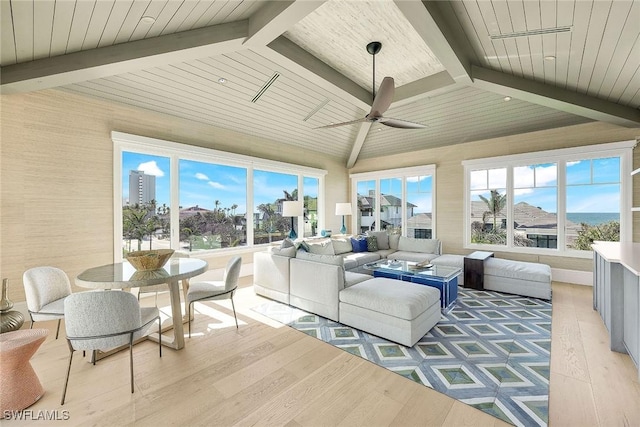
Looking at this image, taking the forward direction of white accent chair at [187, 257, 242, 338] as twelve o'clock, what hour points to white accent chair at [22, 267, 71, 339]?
white accent chair at [22, 267, 71, 339] is roughly at 12 o'clock from white accent chair at [187, 257, 242, 338].

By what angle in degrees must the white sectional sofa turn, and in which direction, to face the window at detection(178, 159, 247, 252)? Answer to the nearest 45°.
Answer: approximately 135° to its right

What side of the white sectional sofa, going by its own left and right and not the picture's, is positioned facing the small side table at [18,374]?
right

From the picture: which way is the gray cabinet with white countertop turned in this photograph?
to the viewer's left

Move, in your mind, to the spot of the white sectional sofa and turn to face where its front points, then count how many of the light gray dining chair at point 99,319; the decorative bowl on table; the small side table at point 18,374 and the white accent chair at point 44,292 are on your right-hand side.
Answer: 4

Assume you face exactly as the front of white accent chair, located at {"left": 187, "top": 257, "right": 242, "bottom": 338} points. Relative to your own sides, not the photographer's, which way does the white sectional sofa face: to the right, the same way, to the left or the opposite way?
to the left

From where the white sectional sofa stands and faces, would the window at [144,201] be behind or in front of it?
behind

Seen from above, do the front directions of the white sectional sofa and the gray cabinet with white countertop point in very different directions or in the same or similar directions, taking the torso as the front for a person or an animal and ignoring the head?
very different directions

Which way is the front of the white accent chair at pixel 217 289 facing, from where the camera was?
facing to the left of the viewer

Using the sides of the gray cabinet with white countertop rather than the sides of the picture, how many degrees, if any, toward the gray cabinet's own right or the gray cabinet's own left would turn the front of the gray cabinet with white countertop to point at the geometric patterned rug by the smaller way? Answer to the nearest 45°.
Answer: approximately 45° to the gray cabinet's own left

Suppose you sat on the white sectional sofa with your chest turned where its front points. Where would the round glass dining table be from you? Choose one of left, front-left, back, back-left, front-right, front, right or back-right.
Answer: right

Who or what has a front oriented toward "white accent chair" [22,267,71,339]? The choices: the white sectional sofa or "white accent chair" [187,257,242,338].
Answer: "white accent chair" [187,257,242,338]

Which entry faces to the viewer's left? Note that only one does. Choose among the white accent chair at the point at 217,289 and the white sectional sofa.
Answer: the white accent chair

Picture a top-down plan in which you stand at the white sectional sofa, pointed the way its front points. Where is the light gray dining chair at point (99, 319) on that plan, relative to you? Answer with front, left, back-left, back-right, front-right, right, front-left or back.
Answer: right

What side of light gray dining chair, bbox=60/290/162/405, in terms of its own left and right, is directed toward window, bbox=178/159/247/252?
front

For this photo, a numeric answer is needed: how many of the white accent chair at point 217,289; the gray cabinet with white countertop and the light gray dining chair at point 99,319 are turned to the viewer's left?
2

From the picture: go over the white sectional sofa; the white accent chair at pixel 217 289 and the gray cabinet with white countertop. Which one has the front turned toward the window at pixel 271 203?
the gray cabinet with white countertop
